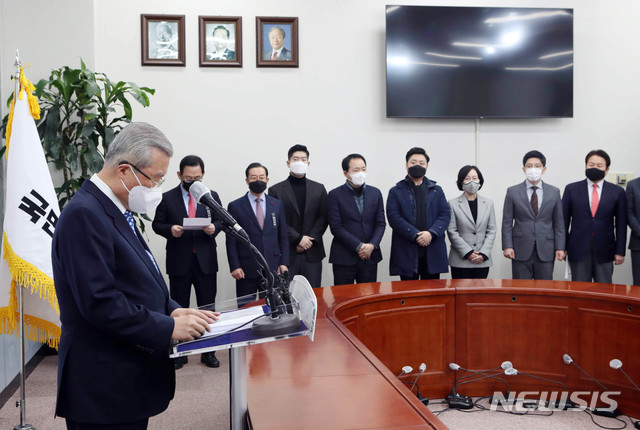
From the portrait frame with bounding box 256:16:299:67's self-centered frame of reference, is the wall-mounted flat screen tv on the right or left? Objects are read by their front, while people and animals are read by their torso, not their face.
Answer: on its left

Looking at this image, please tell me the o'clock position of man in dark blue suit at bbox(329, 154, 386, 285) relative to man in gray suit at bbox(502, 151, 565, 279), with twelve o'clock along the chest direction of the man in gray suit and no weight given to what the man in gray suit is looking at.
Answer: The man in dark blue suit is roughly at 2 o'clock from the man in gray suit.

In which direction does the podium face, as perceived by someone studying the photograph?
facing to the right of the viewer

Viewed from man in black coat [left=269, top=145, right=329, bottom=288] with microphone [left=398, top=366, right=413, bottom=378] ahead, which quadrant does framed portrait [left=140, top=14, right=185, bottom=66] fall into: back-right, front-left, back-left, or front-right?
back-right

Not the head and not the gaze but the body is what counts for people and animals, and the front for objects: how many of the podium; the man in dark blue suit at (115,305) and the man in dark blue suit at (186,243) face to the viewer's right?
2
